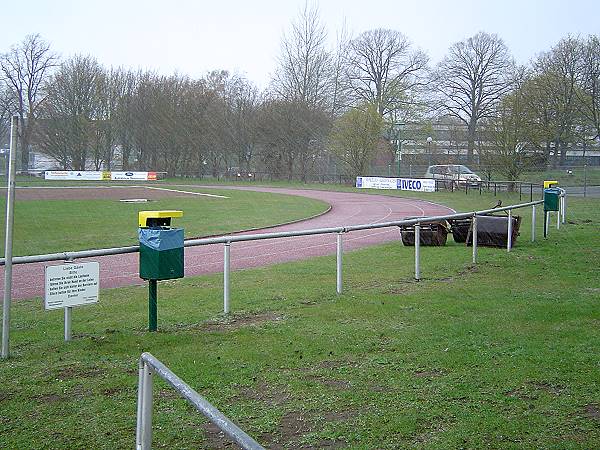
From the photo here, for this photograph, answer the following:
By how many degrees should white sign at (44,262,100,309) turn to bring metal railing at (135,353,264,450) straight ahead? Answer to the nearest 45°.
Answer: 0° — it already faces it

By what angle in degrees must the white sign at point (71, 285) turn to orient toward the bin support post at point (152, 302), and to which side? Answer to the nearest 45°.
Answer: approximately 135° to its left

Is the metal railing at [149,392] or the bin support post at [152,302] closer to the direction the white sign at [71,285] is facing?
the metal railing

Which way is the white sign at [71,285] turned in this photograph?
toward the camera

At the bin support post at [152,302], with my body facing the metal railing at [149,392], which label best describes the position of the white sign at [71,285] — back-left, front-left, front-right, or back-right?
front-right

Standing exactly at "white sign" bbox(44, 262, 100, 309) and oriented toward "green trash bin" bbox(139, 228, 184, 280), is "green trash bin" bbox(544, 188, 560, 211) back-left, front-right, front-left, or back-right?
front-left

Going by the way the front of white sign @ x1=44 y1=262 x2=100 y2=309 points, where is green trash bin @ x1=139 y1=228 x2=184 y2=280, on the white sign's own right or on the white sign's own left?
on the white sign's own left

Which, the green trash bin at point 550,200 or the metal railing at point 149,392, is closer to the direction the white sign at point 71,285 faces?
the metal railing
